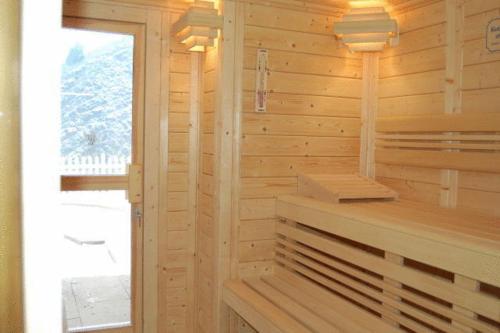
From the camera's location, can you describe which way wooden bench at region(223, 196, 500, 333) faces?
facing the viewer and to the left of the viewer

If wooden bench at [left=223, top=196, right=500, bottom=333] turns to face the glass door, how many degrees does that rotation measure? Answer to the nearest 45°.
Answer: approximately 45° to its right
